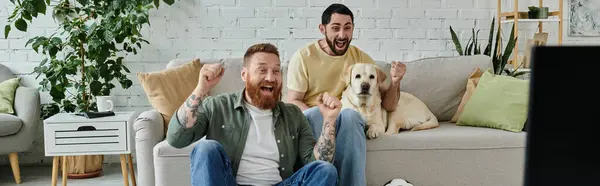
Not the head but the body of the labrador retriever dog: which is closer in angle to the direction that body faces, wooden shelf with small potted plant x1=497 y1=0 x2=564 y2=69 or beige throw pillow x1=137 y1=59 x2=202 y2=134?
the beige throw pillow

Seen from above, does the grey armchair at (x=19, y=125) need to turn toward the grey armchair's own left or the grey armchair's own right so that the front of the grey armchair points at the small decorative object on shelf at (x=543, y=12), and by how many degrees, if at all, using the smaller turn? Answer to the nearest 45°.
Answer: approximately 90° to the grey armchair's own left

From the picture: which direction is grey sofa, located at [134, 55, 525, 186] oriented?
toward the camera

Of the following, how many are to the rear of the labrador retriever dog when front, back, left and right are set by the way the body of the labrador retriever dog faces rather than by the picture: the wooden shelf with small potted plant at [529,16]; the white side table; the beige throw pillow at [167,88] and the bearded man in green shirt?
1

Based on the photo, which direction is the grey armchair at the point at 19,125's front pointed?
toward the camera

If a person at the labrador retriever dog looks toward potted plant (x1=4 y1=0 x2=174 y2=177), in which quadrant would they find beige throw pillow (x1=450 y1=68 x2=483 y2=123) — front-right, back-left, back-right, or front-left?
back-right

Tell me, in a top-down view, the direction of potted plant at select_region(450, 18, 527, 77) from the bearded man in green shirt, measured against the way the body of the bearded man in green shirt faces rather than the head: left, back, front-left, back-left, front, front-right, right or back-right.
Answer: back-left

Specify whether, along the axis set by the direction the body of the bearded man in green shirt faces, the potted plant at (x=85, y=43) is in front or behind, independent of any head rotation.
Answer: behind

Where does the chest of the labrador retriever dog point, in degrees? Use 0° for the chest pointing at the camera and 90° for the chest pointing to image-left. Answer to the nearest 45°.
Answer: approximately 45°

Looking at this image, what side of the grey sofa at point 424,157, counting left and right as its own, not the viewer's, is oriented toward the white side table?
right

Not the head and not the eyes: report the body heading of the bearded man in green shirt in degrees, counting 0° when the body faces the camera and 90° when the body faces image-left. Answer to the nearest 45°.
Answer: approximately 0°

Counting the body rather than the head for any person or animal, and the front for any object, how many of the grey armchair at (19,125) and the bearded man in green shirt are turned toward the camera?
2
